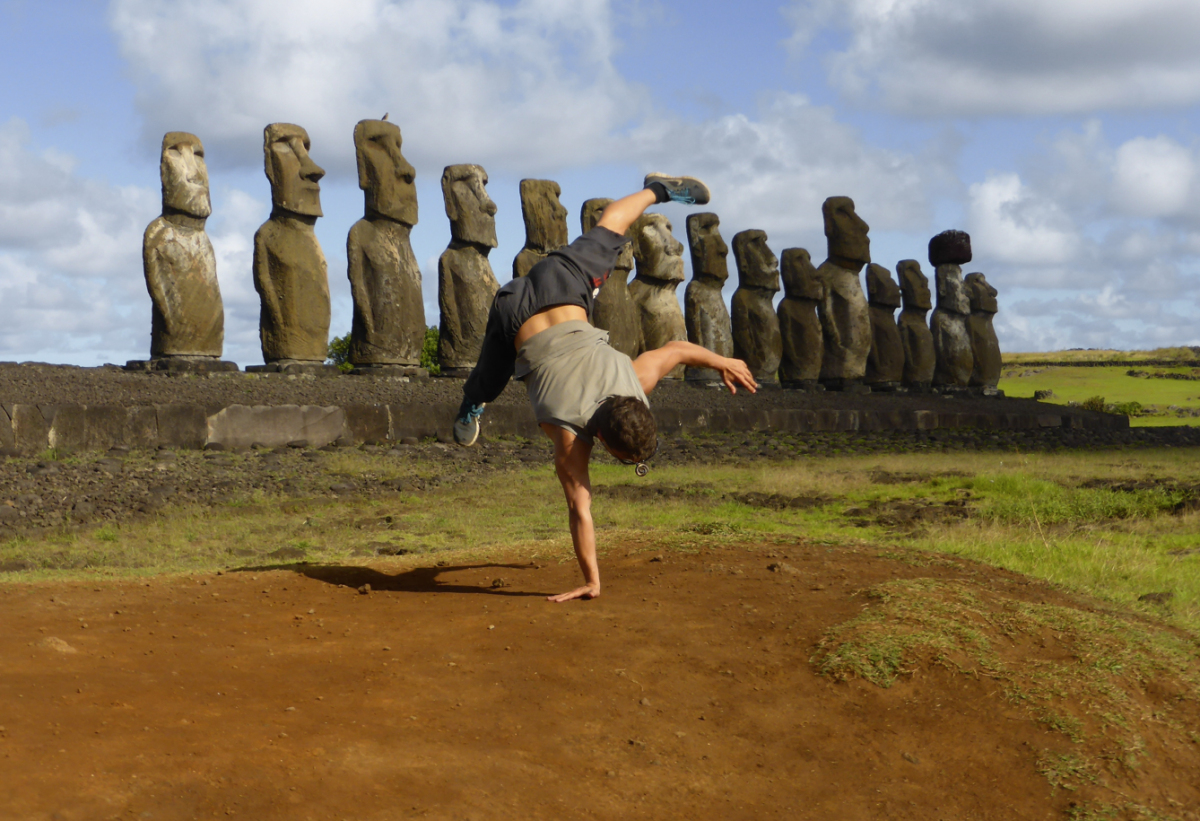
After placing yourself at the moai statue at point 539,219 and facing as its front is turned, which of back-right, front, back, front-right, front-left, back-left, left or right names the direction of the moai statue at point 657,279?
front-left

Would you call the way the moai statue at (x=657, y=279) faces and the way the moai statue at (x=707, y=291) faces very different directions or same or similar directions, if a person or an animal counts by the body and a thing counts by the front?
same or similar directions

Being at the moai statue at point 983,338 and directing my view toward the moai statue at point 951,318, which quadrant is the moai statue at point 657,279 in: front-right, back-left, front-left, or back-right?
front-left

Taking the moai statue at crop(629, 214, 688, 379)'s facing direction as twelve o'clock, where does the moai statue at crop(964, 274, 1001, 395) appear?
the moai statue at crop(964, 274, 1001, 395) is roughly at 9 o'clock from the moai statue at crop(629, 214, 688, 379).

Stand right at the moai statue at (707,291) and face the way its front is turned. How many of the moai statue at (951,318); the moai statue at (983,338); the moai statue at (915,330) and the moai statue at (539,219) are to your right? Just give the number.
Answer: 1

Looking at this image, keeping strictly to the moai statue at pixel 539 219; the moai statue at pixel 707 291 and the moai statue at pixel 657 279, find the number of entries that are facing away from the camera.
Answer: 0

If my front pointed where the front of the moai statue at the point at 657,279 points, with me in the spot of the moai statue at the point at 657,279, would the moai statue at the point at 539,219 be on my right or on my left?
on my right

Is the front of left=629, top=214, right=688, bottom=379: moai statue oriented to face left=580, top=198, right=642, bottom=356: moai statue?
no

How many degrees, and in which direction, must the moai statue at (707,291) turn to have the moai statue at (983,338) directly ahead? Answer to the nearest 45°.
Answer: approximately 90° to its left

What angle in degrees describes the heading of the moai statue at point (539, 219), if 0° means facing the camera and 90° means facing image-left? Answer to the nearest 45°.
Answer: approximately 270°

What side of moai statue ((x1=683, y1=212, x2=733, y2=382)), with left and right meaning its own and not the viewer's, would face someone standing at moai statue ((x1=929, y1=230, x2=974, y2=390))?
left

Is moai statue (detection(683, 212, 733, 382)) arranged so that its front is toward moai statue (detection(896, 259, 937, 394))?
no

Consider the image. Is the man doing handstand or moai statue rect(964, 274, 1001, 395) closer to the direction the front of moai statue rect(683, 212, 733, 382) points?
the man doing handstand

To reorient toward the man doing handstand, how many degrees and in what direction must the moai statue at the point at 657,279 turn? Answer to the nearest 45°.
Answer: approximately 45° to its right

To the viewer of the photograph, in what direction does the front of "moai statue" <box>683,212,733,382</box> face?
facing the viewer and to the right of the viewer

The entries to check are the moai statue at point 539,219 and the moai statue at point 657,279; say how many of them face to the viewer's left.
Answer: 0
